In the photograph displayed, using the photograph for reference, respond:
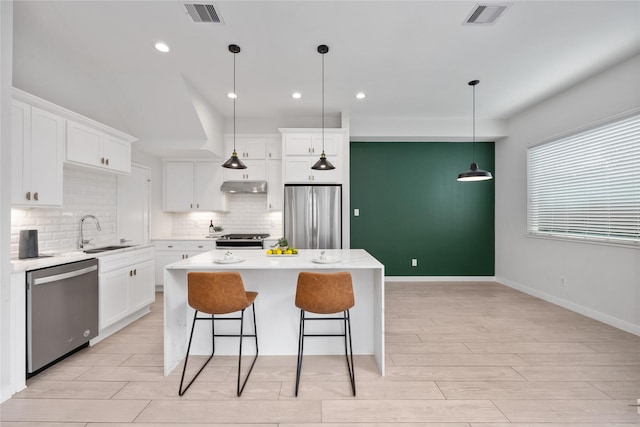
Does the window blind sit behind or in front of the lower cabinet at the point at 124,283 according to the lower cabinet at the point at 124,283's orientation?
in front

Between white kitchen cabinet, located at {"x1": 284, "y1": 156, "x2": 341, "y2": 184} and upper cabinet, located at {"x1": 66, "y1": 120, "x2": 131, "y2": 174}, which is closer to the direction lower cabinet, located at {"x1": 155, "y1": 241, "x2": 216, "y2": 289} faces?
the upper cabinet

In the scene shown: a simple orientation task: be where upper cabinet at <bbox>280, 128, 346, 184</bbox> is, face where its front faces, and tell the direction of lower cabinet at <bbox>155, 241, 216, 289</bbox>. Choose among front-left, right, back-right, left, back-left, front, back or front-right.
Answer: right

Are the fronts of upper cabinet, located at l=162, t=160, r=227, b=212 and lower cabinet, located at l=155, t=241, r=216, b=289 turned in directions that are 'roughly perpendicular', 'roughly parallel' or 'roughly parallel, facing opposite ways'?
roughly parallel

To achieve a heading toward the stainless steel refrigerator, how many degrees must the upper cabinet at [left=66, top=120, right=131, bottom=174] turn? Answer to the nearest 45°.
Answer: approximately 45° to its left

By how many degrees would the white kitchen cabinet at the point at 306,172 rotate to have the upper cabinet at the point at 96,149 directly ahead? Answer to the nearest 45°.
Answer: approximately 45° to its right

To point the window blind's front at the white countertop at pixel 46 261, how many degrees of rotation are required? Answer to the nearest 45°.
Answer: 0° — it already faces it

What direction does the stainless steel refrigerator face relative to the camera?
toward the camera

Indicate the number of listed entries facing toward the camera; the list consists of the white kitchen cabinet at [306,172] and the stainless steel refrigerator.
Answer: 2

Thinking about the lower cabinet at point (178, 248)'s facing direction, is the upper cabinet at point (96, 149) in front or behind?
in front

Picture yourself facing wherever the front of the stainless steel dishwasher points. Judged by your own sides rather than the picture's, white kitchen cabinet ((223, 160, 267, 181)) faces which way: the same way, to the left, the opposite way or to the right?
to the right

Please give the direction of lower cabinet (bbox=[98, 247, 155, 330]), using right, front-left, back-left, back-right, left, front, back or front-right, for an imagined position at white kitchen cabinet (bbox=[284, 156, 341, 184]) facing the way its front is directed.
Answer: front-right

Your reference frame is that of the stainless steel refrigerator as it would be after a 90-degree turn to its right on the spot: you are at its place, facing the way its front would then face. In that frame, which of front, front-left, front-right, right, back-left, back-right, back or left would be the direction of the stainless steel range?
front

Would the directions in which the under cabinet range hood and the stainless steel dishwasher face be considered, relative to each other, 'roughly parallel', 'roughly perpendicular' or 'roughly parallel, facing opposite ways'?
roughly perpendicular

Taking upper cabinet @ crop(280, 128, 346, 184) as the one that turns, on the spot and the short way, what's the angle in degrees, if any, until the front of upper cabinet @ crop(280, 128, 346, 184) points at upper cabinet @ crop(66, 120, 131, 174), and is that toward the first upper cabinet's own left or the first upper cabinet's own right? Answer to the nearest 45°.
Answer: approximately 45° to the first upper cabinet's own right

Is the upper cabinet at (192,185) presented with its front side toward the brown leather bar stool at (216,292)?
yes

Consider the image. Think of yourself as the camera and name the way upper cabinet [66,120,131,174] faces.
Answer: facing the viewer and to the right of the viewer

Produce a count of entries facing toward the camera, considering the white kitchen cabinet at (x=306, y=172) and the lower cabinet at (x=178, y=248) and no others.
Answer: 2

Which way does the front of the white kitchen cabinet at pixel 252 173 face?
toward the camera

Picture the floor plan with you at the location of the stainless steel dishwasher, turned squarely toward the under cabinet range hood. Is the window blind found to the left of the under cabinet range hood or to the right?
right
